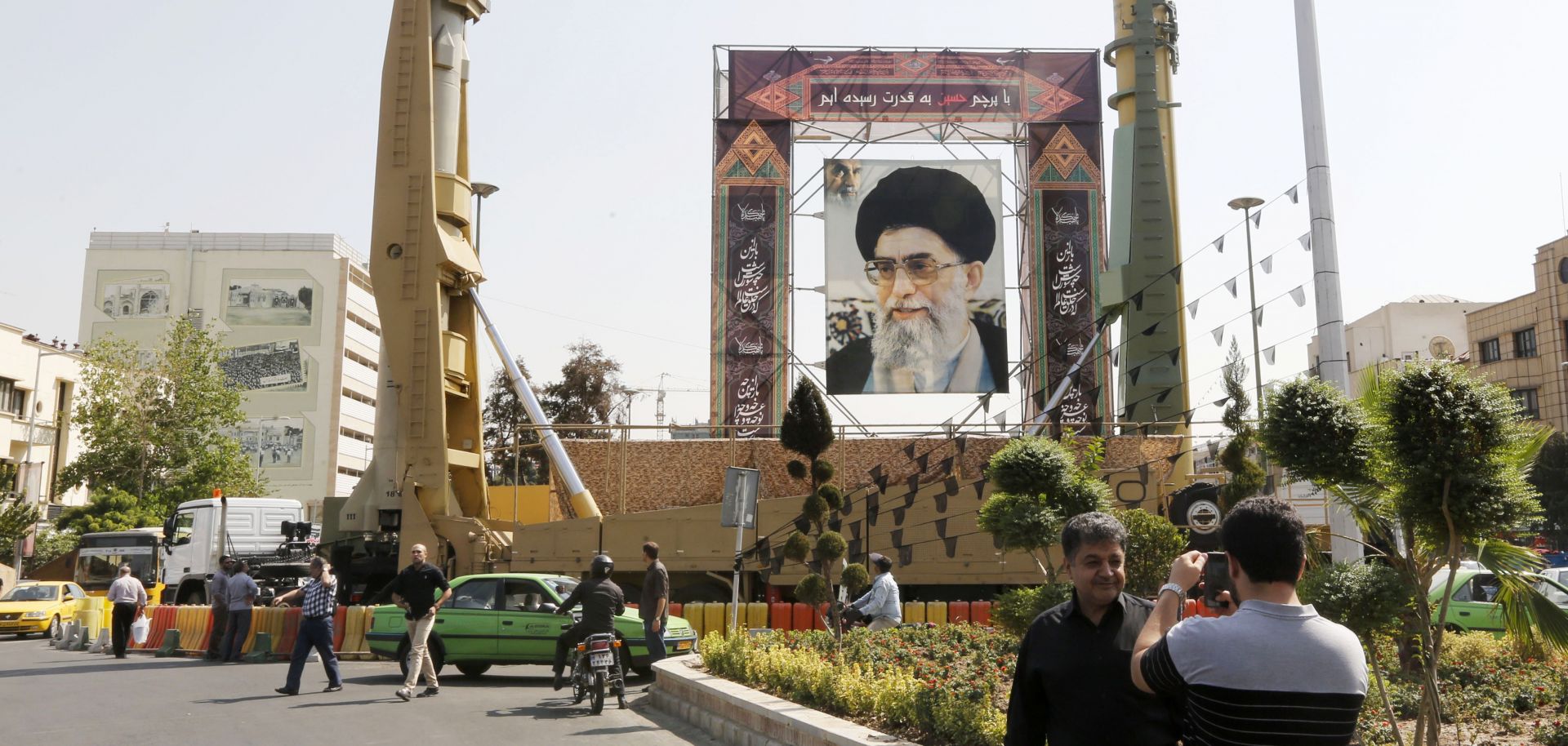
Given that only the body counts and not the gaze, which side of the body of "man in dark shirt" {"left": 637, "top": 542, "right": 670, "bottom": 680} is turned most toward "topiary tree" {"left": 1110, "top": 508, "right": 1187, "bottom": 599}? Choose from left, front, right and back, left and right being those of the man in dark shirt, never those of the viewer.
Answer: back

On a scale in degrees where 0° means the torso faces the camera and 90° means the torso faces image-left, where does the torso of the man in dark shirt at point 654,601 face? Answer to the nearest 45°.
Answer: approximately 90°

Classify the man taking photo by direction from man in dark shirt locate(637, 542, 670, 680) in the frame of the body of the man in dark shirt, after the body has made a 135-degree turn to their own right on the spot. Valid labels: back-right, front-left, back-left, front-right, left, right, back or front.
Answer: back-right

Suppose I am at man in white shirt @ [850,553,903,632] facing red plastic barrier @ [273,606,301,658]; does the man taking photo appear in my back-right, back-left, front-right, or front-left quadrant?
back-left

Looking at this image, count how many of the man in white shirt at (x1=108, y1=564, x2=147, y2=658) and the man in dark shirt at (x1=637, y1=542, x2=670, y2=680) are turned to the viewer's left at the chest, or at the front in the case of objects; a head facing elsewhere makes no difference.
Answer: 1

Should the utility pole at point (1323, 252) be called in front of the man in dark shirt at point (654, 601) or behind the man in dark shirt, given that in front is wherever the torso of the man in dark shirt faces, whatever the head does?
behind

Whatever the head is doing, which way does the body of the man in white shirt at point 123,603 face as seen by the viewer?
away from the camera

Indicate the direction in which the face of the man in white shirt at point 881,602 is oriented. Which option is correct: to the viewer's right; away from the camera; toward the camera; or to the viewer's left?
to the viewer's left

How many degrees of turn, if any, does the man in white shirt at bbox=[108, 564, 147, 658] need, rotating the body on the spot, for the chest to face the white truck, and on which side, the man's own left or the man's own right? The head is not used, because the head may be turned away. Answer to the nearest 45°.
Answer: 0° — they already face it

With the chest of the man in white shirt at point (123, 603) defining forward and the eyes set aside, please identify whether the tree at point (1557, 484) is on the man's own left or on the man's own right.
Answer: on the man's own right
